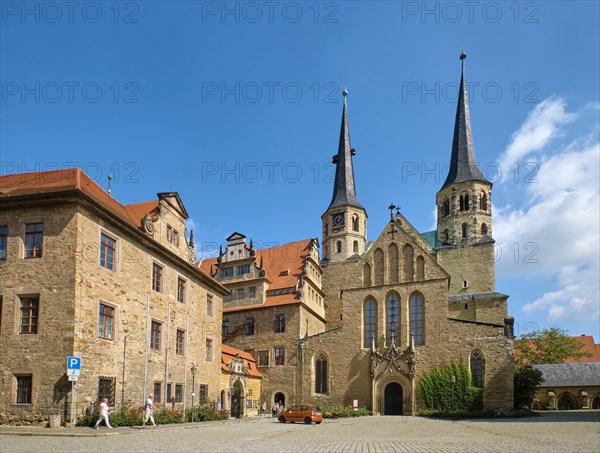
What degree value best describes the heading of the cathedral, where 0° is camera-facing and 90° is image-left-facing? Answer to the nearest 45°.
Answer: approximately 0°

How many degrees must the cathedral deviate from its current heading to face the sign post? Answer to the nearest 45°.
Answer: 0° — it already faces it

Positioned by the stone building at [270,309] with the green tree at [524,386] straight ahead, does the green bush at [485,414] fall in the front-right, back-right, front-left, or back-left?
front-right

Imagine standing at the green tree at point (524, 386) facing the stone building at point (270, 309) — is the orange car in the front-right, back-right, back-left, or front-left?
front-left

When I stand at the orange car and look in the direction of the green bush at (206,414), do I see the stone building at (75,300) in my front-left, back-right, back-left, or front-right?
front-left
